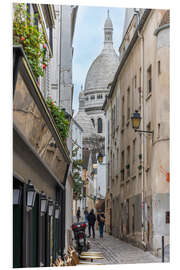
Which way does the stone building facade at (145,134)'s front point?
to the viewer's left

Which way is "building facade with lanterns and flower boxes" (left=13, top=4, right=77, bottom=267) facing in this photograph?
to the viewer's right

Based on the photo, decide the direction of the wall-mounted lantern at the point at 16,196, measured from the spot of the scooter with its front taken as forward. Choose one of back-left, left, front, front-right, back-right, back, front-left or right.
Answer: back

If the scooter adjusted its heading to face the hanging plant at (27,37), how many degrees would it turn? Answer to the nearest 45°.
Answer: approximately 180°

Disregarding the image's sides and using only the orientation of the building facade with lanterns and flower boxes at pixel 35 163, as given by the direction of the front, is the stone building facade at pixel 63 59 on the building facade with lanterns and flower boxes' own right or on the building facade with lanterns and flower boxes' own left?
on the building facade with lanterns and flower boxes' own left

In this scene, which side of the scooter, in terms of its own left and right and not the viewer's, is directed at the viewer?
back

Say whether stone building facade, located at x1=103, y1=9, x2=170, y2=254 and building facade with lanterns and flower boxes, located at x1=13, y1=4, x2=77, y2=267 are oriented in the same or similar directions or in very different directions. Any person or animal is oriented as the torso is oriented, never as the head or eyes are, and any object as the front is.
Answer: very different directions
